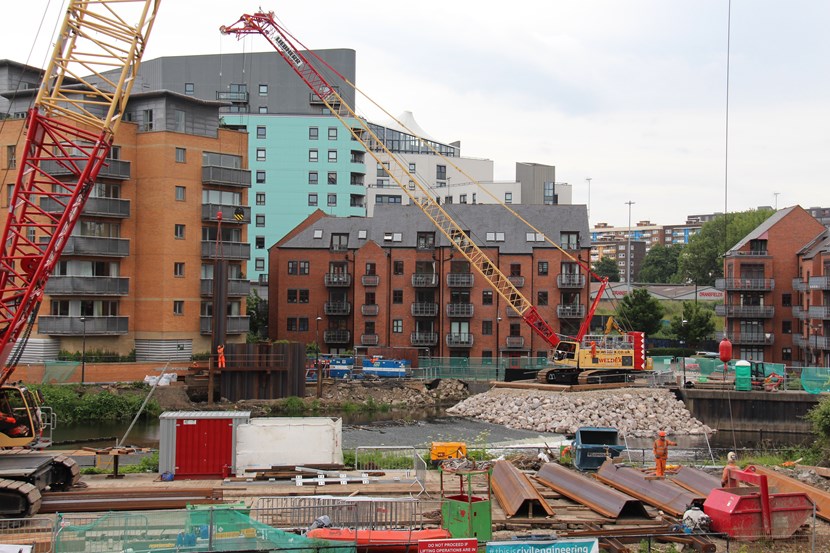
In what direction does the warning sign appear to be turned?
toward the camera

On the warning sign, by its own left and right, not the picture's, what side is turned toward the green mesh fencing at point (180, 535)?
right
